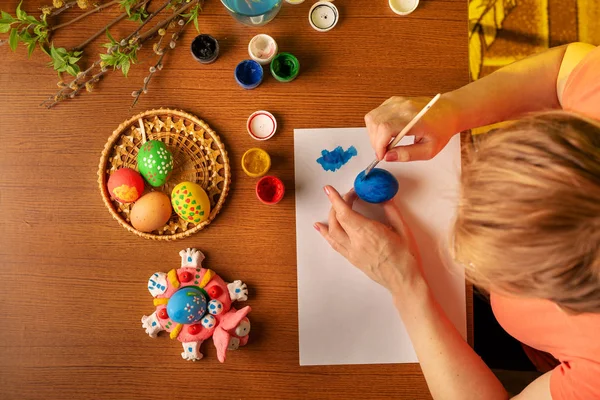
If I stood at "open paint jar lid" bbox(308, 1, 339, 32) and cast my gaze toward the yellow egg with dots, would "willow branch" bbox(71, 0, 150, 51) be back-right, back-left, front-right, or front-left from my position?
front-right

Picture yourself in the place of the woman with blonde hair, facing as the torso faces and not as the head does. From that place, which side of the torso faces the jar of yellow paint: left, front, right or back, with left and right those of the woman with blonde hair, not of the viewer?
front

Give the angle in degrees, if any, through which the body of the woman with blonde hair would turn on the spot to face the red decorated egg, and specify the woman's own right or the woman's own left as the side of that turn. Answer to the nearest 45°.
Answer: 0° — they already face it

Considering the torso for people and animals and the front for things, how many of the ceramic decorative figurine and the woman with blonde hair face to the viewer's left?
1

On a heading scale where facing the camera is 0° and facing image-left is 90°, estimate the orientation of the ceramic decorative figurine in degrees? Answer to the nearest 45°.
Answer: approximately 315°

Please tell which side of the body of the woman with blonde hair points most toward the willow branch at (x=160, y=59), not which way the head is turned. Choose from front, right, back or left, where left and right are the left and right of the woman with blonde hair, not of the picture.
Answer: front

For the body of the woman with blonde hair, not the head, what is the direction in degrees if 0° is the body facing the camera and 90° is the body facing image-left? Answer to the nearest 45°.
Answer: approximately 90°

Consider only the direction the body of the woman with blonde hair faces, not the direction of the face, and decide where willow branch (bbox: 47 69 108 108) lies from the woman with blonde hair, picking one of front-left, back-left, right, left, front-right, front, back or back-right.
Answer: front
